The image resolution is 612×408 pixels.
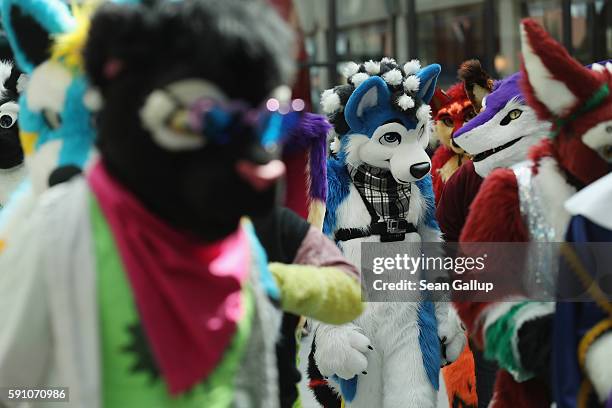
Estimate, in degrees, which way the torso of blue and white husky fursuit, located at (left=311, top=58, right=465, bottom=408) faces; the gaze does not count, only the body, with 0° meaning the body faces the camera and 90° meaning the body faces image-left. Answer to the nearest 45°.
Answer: approximately 315°
